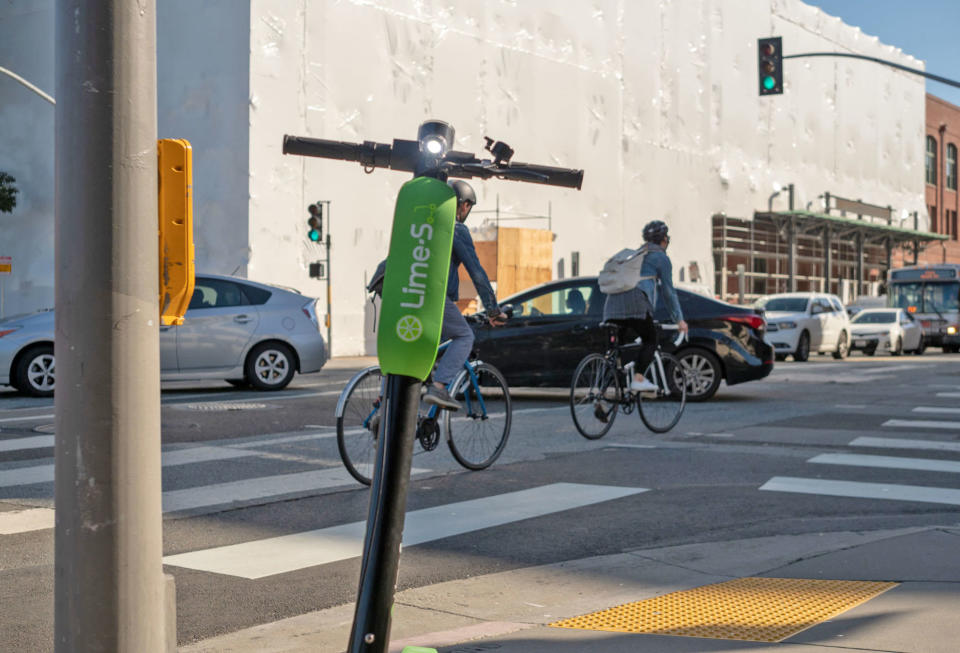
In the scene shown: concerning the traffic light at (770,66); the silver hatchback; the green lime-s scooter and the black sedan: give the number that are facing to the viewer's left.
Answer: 2

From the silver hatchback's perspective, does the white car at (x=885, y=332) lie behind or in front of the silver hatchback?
behind

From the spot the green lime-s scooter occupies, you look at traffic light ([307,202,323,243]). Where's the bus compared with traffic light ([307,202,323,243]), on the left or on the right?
right

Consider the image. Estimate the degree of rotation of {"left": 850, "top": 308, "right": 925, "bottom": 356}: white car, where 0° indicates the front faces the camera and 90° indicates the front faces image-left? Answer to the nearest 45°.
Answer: approximately 45°

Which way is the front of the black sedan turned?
to the viewer's left

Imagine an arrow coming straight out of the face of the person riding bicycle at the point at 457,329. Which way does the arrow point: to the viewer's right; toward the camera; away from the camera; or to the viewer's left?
to the viewer's right

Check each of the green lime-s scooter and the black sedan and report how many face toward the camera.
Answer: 1

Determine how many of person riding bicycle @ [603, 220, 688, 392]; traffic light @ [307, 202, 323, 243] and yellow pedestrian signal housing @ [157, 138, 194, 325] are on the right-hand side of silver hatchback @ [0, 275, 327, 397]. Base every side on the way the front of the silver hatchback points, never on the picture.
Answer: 1

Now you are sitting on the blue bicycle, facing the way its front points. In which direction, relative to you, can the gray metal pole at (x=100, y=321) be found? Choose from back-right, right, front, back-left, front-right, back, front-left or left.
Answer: back-right

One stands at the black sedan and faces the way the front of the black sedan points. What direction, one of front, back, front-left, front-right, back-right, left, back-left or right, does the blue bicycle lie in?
left

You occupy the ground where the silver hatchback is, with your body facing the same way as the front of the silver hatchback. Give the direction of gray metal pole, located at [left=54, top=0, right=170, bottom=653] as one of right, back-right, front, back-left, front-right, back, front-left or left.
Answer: left

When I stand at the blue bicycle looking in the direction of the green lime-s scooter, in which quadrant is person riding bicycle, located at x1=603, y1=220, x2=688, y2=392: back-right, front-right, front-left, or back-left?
back-left

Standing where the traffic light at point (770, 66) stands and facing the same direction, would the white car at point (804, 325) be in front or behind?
behind
